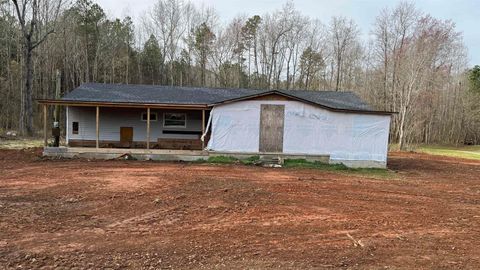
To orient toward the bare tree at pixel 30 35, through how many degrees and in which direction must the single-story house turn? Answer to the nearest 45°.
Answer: approximately 135° to its right

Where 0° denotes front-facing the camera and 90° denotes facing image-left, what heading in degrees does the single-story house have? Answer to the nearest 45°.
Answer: approximately 0°
